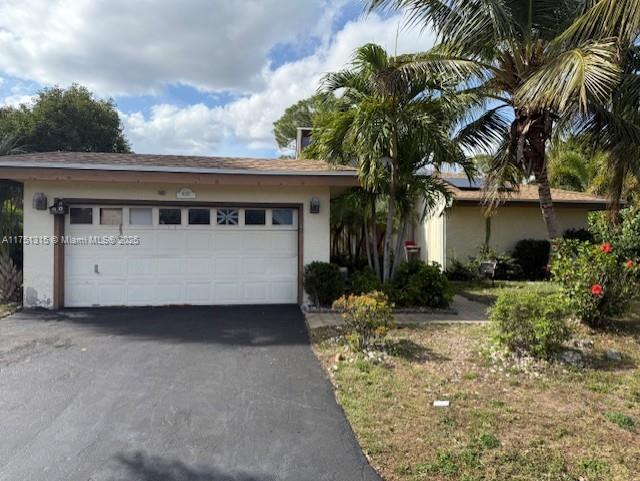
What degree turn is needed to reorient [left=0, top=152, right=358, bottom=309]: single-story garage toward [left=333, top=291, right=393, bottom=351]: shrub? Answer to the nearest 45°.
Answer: approximately 45° to its left

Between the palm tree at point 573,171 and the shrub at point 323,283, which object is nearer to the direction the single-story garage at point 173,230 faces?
the shrub

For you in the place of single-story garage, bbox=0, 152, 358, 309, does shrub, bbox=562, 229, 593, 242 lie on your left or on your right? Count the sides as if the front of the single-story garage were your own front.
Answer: on your left

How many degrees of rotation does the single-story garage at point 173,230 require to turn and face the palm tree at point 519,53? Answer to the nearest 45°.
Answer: approximately 45° to its left

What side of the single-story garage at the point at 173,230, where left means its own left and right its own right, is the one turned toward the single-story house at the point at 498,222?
left

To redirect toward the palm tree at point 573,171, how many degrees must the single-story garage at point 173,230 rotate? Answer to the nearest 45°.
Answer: approximately 90° to its left

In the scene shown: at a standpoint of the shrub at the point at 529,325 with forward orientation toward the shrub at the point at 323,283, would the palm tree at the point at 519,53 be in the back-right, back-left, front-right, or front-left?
front-right

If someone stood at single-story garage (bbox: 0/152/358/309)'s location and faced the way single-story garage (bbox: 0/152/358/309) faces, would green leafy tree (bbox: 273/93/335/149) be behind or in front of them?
behind

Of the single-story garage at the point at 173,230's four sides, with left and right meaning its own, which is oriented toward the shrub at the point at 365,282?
left

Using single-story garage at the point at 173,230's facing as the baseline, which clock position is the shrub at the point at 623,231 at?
The shrub is roughly at 10 o'clock from the single-story garage.

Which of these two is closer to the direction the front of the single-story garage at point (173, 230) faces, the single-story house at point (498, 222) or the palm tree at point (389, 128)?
the palm tree

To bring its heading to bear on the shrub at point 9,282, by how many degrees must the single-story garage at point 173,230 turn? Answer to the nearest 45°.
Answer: approximately 90° to its right

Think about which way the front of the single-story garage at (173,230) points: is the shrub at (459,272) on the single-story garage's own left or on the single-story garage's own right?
on the single-story garage's own left

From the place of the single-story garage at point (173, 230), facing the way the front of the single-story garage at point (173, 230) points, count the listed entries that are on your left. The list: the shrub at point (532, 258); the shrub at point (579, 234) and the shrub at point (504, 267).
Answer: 3

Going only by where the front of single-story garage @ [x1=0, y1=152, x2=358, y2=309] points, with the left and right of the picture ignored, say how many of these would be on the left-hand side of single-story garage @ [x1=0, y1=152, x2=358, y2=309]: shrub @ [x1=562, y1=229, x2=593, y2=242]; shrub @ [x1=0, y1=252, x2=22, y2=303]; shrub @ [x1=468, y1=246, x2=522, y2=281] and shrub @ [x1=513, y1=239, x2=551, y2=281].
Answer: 3

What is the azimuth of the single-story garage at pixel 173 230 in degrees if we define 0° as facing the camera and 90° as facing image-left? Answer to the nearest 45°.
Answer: approximately 0°
